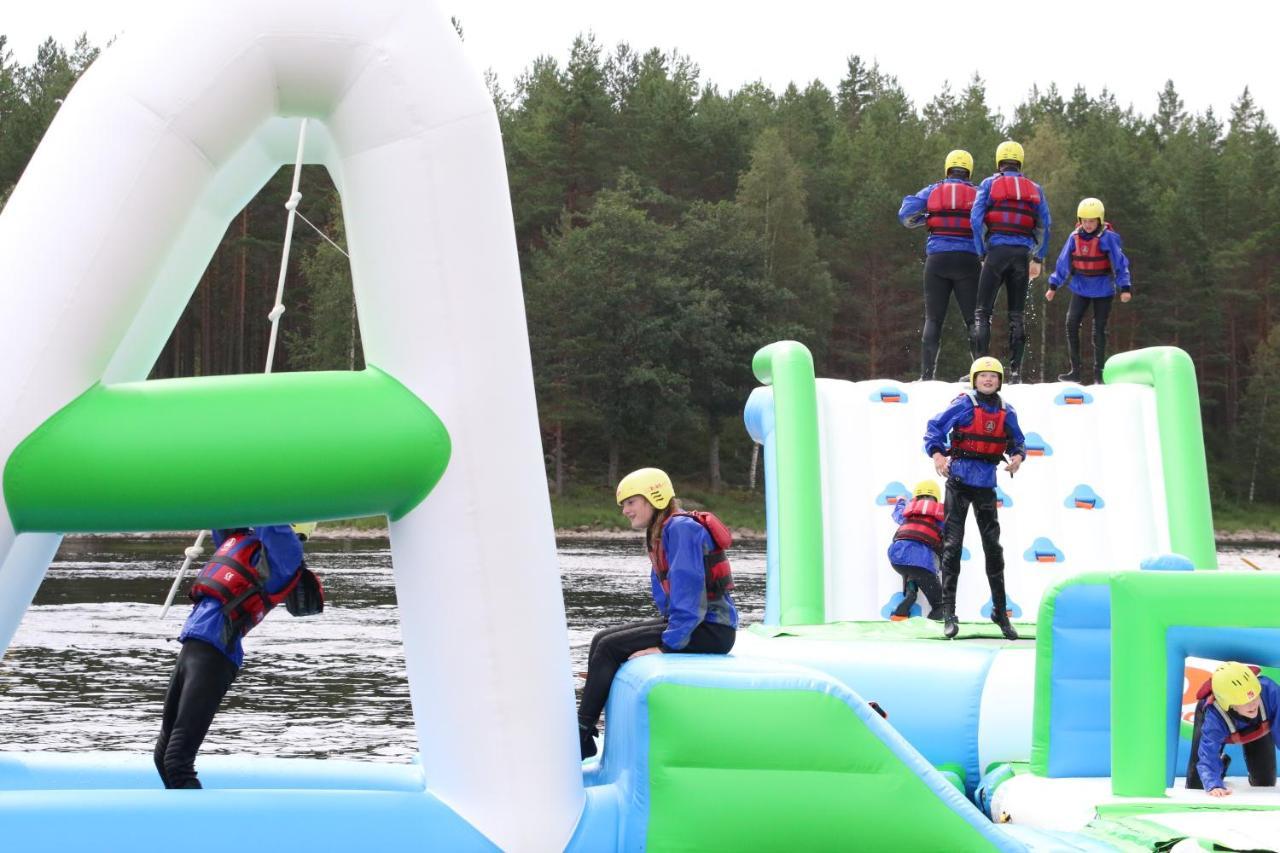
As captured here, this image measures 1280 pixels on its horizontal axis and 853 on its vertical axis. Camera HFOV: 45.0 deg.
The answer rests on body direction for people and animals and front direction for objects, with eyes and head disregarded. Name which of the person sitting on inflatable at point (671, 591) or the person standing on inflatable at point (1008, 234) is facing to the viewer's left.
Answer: the person sitting on inflatable at point (671, 591)

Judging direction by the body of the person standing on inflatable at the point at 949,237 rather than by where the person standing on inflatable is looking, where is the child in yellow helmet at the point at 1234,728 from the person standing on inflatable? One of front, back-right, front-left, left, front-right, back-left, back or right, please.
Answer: back

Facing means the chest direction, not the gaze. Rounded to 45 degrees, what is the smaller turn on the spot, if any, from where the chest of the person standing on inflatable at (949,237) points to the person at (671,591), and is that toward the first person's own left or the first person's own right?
approximately 180°

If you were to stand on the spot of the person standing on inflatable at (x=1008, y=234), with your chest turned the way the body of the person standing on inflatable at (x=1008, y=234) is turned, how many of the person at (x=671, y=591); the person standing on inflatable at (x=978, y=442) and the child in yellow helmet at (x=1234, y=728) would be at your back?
3

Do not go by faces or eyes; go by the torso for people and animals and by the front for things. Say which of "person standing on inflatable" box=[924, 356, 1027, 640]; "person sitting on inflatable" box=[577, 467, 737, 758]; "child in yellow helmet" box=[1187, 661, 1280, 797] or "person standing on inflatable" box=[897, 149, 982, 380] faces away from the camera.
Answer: "person standing on inflatable" box=[897, 149, 982, 380]

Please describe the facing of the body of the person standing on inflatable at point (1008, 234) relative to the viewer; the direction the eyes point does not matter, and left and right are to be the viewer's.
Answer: facing away from the viewer

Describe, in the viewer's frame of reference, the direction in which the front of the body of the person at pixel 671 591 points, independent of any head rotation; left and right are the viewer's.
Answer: facing to the left of the viewer

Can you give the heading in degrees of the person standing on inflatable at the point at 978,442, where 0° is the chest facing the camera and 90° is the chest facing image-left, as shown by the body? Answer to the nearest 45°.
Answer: approximately 0°

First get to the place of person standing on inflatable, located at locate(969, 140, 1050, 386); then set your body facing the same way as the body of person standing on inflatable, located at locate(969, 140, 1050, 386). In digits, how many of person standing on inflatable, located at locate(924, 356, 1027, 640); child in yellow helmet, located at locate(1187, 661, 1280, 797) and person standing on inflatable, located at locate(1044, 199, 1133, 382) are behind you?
2

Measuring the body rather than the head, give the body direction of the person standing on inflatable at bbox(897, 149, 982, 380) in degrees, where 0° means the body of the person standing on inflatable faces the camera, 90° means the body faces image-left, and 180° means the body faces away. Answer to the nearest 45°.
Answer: approximately 180°
